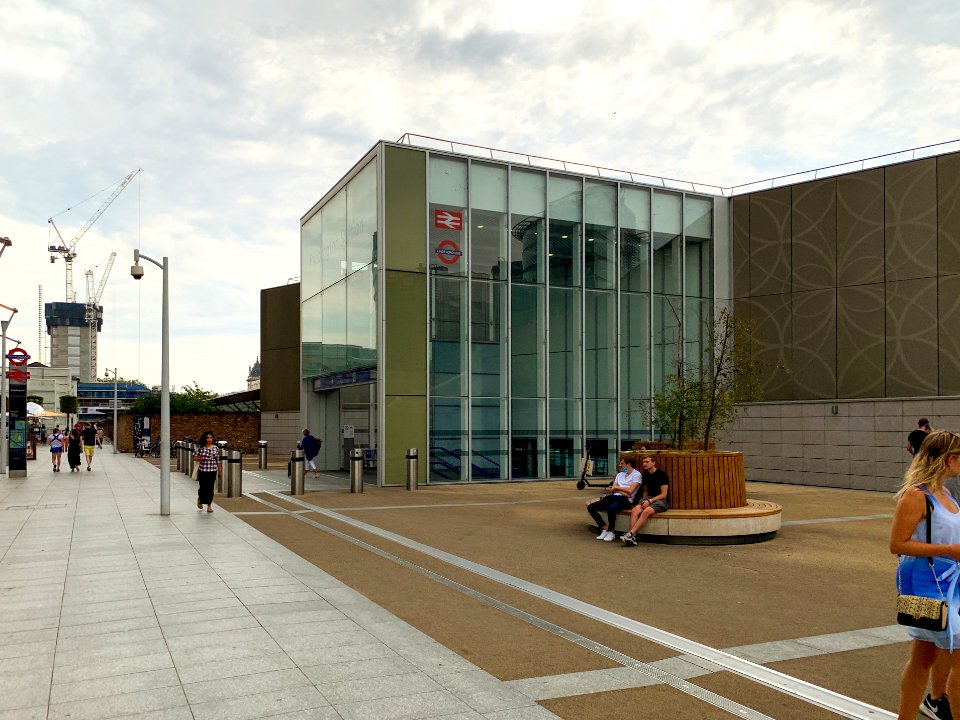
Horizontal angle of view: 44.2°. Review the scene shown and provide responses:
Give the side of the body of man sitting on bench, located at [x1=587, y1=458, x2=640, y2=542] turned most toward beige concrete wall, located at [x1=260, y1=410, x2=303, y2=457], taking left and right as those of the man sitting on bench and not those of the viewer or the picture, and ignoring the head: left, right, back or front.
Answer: right

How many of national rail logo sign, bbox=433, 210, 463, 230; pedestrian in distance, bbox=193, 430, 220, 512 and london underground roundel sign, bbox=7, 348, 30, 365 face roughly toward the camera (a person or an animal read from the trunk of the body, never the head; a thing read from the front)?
3

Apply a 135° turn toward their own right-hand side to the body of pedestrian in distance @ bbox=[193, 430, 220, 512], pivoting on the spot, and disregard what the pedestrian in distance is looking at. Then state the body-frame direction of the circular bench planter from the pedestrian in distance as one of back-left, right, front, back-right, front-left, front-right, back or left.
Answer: back

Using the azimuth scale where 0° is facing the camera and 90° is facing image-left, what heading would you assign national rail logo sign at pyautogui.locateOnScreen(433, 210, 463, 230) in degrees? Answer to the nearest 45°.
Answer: approximately 0°

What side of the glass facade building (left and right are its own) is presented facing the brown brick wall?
right

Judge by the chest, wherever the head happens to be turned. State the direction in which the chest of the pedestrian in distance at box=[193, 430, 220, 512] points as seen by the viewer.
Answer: toward the camera

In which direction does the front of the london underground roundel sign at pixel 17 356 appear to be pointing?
toward the camera

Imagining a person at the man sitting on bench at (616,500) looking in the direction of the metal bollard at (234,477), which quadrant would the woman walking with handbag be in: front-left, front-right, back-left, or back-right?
back-left
